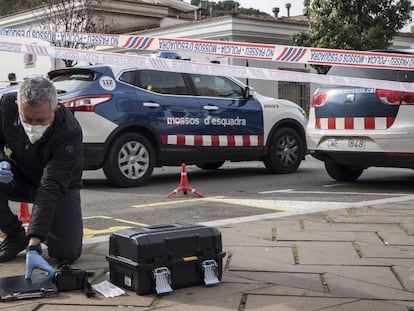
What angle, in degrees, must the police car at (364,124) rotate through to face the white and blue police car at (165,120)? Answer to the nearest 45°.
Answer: approximately 135° to its left

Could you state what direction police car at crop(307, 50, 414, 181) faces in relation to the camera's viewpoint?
facing away from the viewer and to the right of the viewer

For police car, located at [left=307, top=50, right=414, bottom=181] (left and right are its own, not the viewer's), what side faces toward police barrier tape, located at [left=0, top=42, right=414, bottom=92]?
back

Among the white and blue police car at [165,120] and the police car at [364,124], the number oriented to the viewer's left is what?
0

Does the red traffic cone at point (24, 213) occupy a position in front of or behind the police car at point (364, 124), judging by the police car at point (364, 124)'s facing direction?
behind

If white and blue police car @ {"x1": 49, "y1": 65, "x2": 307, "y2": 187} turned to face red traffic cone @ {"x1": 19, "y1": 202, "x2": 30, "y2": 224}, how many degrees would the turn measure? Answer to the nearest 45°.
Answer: approximately 180°

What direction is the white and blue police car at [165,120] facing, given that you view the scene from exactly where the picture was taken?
facing away from the viewer and to the right of the viewer
